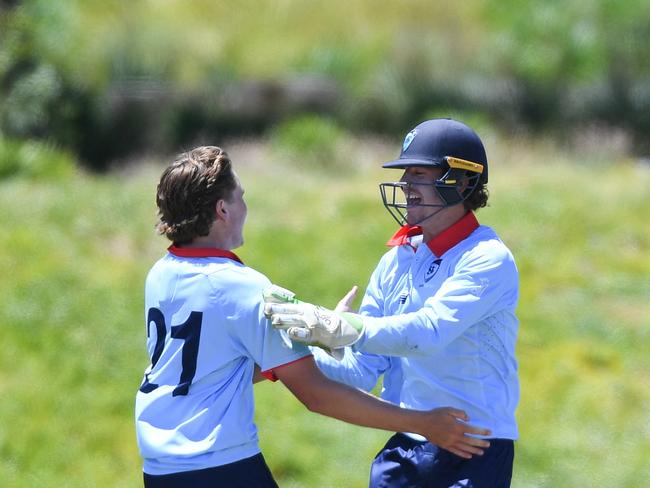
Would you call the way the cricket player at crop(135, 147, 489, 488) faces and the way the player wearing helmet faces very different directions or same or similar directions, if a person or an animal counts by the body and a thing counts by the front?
very different directions

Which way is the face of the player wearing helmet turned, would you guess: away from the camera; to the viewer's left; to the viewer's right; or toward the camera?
to the viewer's left

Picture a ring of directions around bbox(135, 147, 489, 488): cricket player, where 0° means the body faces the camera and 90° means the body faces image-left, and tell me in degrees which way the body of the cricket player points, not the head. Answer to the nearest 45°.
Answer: approximately 225°

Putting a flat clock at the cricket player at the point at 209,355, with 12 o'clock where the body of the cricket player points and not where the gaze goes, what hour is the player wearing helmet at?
The player wearing helmet is roughly at 1 o'clock from the cricket player.

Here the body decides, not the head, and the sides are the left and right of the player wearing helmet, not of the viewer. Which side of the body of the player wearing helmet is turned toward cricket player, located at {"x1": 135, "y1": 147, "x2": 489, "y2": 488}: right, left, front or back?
front

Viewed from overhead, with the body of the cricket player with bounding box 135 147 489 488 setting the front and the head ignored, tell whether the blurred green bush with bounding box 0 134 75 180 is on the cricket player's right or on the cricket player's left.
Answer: on the cricket player's left
